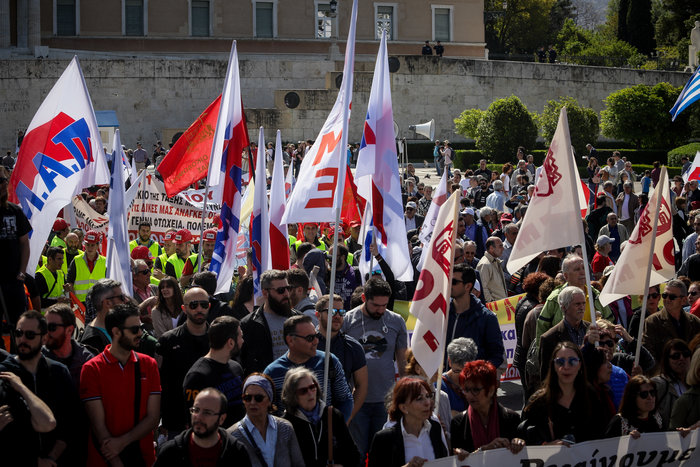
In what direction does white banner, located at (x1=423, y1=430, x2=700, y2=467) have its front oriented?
toward the camera

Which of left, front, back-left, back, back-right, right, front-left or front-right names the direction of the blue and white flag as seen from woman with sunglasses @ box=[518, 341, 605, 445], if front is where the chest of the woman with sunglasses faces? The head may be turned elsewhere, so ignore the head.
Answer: back

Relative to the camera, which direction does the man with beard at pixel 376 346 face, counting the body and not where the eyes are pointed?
toward the camera

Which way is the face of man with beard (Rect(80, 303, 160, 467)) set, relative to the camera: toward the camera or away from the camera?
toward the camera

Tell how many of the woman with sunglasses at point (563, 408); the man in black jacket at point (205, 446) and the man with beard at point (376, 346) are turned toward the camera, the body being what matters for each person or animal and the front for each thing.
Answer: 3

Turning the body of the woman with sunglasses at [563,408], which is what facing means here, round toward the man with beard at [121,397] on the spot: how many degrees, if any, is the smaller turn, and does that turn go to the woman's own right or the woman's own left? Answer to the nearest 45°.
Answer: approximately 90° to the woman's own right

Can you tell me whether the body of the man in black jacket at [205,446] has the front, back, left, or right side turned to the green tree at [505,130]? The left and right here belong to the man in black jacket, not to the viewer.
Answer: back

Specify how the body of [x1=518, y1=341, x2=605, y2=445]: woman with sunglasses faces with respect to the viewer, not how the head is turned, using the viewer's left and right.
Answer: facing the viewer

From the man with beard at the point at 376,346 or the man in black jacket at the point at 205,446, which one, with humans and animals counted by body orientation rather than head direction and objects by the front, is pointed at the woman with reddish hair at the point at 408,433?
the man with beard

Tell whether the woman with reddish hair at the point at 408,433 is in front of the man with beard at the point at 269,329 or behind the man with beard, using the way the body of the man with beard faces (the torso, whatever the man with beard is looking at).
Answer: in front

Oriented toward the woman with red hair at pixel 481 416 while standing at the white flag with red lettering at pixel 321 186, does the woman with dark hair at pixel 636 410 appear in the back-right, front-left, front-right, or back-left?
front-left

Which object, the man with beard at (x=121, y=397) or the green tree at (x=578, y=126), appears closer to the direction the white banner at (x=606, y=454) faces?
the man with beard

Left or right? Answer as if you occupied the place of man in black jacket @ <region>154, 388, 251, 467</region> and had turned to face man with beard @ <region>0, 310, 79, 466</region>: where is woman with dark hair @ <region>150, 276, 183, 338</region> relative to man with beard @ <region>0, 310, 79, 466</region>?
right
